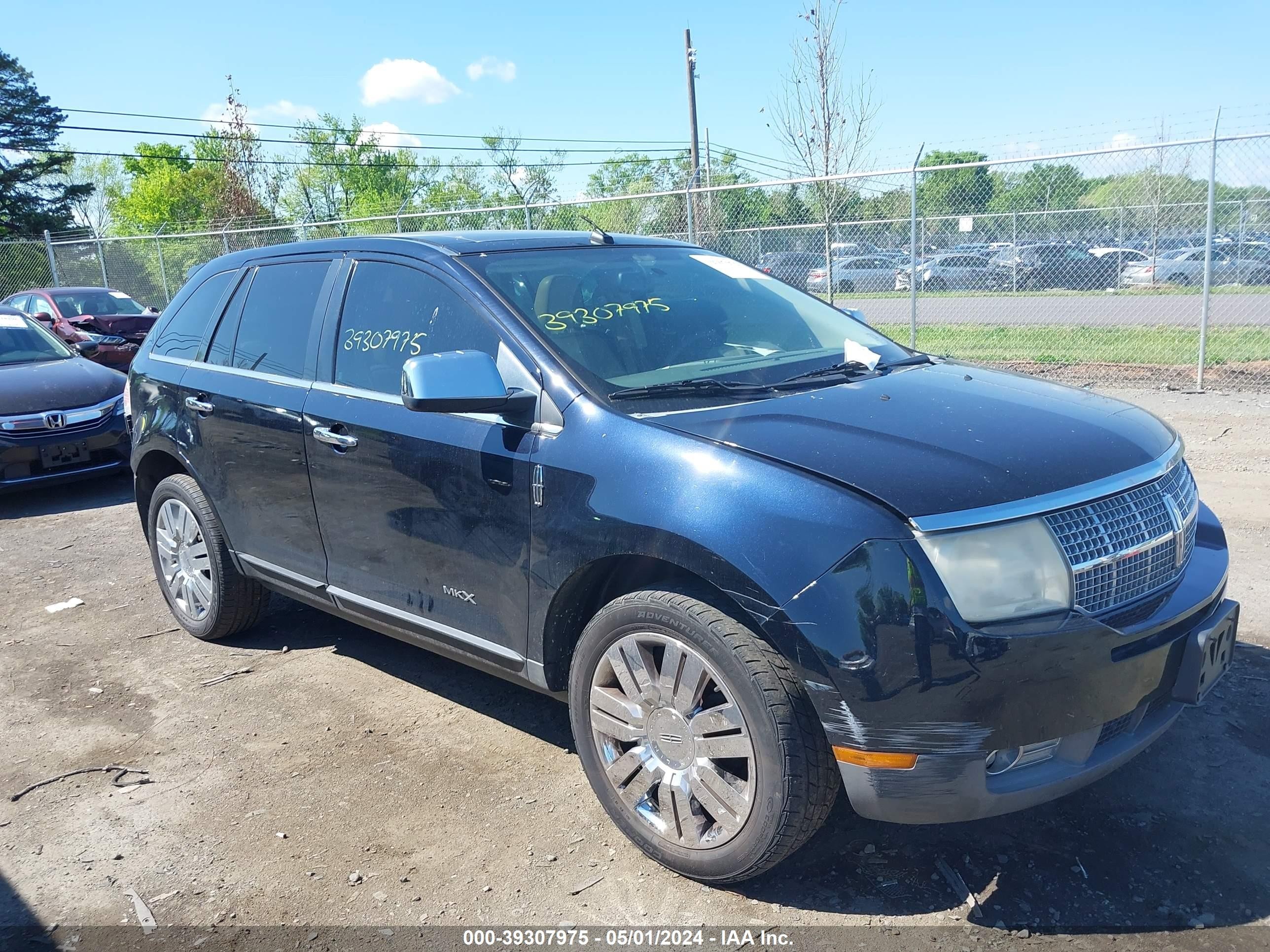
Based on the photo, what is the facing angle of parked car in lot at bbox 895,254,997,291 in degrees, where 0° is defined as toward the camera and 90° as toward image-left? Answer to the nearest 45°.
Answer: approximately 45°

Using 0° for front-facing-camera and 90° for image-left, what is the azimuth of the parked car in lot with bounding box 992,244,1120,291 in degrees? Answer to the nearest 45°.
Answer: approximately 45°

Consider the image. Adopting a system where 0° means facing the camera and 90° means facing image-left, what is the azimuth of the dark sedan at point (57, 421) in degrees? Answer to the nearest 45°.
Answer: approximately 315°

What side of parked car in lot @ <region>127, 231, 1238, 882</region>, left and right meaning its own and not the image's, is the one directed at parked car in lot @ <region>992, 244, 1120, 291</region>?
left

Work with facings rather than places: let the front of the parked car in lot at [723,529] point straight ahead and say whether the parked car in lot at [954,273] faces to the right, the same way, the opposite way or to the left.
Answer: to the right

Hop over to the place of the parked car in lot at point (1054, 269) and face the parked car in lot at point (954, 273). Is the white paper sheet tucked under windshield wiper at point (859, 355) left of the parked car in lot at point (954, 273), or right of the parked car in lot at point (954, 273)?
left
